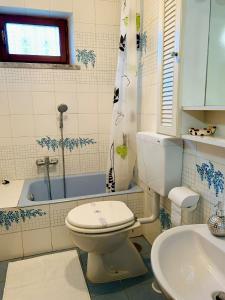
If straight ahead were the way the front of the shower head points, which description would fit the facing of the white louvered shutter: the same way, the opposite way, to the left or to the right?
to the right

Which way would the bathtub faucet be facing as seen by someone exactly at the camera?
facing the viewer

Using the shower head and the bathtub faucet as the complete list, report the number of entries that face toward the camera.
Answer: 2

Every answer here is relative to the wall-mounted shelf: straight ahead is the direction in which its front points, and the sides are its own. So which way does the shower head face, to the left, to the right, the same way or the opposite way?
to the left

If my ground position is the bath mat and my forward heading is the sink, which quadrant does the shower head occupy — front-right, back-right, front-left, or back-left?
back-left

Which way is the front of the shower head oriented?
toward the camera

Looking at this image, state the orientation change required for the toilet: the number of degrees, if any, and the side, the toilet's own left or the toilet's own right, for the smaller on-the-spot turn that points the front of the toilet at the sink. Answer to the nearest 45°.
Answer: approximately 90° to the toilet's own left

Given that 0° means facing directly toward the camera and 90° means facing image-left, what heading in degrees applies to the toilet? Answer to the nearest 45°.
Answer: approximately 45°

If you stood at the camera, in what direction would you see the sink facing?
facing the viewer and to the left of the viewer
